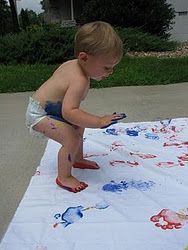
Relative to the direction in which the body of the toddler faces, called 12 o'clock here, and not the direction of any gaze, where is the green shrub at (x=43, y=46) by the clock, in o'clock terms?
The green shrub is roughly at 9 o'clock from the toddler.

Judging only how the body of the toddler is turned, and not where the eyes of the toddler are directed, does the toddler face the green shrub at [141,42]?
no

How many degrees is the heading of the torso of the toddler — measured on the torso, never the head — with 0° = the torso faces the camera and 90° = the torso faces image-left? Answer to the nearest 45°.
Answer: approximately 270°
